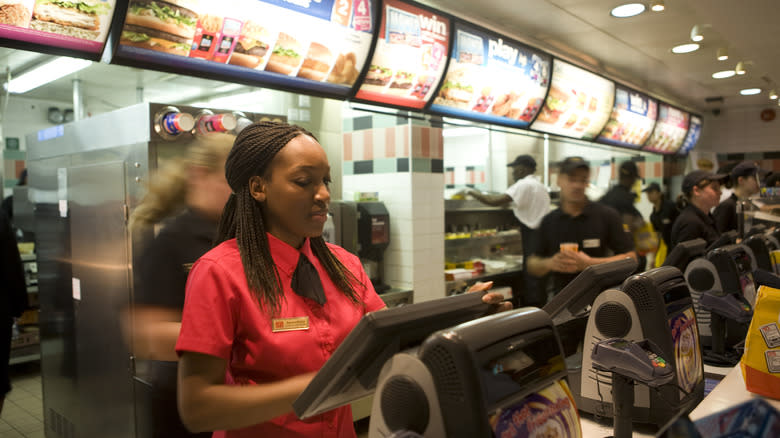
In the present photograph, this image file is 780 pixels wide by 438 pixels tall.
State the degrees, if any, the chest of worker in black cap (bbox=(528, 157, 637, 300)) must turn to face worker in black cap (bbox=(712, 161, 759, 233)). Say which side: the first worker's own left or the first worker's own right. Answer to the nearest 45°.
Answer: approximately 135° to the first worker's own left

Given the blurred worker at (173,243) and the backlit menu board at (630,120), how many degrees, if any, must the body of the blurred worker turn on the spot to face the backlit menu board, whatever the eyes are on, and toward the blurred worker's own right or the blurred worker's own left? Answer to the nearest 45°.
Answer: approximately 45° to the blurred worker's own left

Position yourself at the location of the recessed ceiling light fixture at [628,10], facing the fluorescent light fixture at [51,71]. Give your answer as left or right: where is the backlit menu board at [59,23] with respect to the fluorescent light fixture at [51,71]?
left

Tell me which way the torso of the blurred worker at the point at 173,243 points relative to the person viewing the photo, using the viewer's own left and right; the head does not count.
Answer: facing to the right of the viewer

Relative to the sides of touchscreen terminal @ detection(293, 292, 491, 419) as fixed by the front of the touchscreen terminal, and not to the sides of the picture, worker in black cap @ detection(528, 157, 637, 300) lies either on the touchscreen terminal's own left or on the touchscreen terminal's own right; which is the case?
on the touchscreen terminal's own right

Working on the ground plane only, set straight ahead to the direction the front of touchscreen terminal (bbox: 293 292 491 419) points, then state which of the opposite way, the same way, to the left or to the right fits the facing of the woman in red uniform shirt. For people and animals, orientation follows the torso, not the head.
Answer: the opposite way
